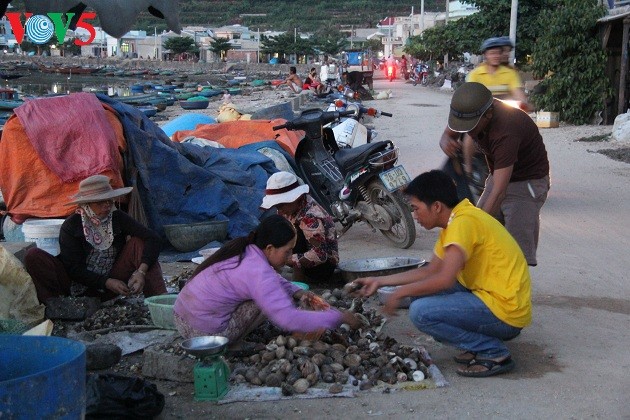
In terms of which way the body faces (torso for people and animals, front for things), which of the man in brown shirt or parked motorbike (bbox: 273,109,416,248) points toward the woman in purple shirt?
the man in brown shirt

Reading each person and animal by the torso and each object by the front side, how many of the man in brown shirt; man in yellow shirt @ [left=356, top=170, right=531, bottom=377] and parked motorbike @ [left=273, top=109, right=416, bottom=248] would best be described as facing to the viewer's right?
0

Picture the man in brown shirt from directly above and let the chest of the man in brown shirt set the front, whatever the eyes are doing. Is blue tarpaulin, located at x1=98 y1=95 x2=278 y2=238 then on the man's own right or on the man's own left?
on the man's own right

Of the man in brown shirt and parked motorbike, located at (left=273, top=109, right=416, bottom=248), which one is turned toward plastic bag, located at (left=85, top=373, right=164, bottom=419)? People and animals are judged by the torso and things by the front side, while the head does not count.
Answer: the man in brown shirt

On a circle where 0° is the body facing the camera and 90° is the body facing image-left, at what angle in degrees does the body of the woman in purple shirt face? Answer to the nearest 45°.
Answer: approximately 270°

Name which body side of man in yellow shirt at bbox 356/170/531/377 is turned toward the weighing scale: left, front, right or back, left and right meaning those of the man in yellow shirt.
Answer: front

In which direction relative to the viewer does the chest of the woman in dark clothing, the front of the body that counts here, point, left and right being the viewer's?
facing the viewer and to the right of the viewer

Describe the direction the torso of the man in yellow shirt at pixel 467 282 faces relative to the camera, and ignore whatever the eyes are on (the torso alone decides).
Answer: to the viewer's left

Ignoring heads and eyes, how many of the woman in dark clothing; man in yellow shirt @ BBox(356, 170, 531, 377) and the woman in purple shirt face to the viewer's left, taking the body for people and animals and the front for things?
1

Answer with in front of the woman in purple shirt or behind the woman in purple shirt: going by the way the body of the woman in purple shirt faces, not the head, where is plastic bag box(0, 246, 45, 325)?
behind

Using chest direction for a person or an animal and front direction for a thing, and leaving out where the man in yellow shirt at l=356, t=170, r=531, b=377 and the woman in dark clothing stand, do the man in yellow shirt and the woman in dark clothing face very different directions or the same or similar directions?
very different directions

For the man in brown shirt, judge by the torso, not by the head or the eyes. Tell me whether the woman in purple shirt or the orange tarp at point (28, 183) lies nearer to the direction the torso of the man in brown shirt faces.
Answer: the woman in purple shirt

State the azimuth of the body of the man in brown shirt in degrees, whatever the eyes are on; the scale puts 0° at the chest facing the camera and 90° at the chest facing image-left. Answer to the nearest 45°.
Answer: approximately 45°

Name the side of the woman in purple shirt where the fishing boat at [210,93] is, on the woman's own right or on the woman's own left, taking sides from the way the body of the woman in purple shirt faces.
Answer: on the woman's own left

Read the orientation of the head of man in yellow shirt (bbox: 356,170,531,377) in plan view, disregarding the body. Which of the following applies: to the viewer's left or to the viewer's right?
to the viewer's left
